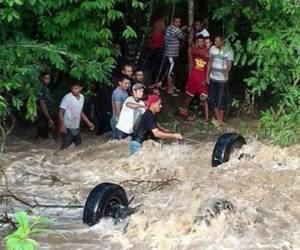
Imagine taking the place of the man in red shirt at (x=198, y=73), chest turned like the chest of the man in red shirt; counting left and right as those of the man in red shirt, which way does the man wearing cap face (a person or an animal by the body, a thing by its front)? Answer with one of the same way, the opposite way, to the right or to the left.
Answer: to the left

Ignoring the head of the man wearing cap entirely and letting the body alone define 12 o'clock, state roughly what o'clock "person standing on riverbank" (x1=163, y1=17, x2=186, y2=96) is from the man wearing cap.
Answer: The person standing on riverbank is roughly at 9 o'clock from the man wearing cap.

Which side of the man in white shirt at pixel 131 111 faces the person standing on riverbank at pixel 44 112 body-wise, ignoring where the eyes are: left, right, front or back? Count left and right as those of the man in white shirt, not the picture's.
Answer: back

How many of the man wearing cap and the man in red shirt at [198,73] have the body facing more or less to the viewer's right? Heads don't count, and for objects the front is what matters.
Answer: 1

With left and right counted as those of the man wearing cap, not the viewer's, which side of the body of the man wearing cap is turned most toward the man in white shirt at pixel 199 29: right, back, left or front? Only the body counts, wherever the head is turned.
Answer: left

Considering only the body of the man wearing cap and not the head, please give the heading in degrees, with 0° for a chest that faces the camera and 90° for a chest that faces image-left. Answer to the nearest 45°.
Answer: approximately 270°

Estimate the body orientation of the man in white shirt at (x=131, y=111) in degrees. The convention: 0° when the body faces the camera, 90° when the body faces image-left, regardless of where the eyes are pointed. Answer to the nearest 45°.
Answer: approximately 315°

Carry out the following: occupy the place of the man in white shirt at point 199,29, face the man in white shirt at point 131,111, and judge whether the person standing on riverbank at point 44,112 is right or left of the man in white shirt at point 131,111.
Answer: right
